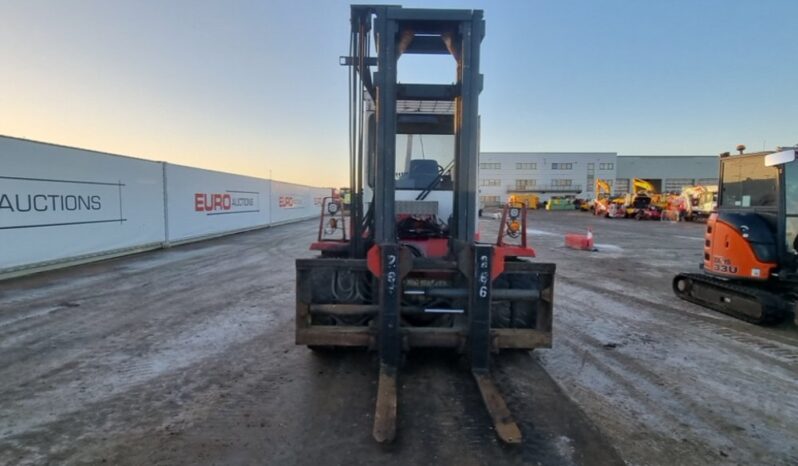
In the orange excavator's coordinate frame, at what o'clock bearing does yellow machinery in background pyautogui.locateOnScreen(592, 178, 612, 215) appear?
The yellow machinery in background is roughly at 7 o'clock from the orange excavator.

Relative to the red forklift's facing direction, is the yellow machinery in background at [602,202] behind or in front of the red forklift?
behind

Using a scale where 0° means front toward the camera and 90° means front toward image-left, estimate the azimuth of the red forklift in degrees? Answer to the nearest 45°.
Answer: approximately 0°

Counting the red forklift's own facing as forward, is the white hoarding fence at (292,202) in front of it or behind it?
behind

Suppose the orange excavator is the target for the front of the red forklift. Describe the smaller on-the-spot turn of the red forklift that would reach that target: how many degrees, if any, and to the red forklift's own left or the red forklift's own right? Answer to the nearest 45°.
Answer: approximately 135° to the red forklift's own left

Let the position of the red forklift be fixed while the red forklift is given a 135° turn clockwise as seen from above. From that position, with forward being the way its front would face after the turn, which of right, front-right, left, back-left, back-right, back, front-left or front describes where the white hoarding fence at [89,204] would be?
front

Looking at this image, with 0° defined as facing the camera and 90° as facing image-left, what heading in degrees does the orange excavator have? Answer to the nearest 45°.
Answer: approximately 315°
